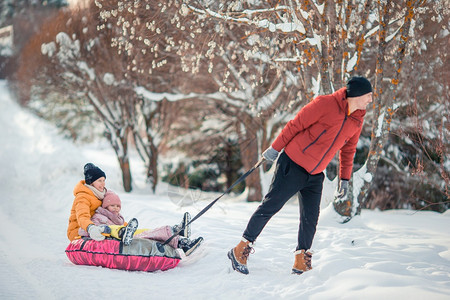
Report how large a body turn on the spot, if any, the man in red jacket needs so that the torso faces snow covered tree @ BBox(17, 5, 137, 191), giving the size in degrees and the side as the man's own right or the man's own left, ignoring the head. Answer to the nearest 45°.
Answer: approximately 180°

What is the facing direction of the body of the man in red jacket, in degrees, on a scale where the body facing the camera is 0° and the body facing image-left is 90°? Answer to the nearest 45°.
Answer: approximately 315°

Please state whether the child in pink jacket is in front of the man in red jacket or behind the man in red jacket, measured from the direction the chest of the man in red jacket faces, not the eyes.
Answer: behind

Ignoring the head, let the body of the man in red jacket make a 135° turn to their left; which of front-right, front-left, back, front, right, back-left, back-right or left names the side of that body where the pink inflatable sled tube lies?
left

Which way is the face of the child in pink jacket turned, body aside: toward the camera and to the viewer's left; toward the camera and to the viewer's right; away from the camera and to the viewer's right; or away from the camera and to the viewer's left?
toward the camera and to the viewer's right

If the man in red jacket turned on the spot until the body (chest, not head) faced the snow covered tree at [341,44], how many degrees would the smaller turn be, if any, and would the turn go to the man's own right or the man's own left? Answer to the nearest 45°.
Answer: approximately 135° to the man's own left
